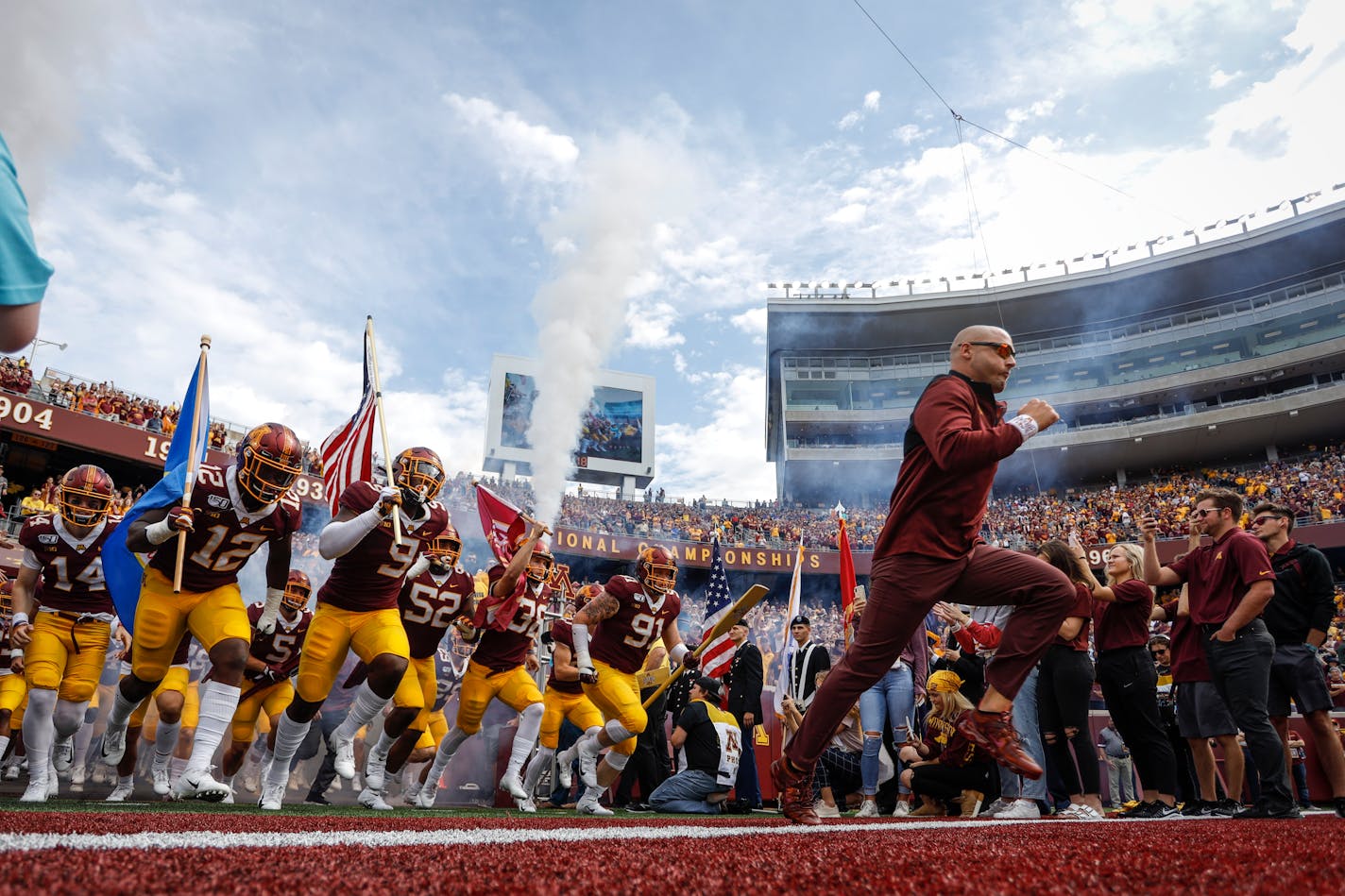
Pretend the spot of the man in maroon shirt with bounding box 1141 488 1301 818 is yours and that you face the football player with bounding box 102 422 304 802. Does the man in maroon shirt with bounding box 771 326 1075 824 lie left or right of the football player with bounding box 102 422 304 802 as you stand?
left

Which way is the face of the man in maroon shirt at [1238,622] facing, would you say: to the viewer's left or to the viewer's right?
to the viewer's left

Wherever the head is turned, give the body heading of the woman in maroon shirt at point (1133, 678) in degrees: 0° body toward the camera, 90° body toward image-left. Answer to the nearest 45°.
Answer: approximately 90°

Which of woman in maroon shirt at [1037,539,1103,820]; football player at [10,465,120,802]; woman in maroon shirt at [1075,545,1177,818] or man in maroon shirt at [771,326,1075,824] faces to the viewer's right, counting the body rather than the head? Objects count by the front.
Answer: the man in maroon shirt

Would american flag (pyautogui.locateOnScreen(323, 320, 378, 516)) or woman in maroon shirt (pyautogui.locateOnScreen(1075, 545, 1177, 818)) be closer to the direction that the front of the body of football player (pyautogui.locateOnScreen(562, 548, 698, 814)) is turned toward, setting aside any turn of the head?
the woman in maroon shirt

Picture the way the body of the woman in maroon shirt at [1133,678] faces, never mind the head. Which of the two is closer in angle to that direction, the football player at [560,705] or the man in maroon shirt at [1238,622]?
the football player

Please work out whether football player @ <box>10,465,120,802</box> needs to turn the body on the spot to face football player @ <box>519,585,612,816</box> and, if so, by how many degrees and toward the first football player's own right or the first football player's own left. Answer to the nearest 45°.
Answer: approximately 90° to the first football player's own left

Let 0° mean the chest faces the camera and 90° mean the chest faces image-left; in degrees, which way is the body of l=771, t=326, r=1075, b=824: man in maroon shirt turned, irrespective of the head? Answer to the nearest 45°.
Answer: approximately 270°
